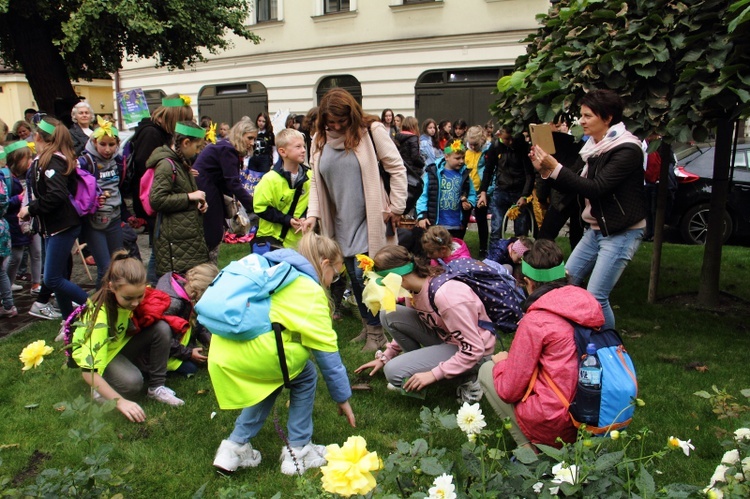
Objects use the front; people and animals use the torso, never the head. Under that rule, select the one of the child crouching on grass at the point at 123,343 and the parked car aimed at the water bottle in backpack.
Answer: the child crouching on grass

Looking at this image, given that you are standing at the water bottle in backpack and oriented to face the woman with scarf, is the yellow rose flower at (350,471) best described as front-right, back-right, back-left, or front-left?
back-left

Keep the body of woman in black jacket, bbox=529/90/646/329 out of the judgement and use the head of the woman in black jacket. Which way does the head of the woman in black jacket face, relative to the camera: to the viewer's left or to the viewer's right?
to the viewer's left

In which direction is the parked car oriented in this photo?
to the viewer's right

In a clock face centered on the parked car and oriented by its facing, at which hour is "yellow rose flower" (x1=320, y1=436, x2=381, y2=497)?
The yellow rose flower is roughly at 3 o'clock from the parked car.

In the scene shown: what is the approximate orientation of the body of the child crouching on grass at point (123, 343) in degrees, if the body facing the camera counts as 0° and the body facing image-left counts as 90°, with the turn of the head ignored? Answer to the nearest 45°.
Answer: approximately 315°

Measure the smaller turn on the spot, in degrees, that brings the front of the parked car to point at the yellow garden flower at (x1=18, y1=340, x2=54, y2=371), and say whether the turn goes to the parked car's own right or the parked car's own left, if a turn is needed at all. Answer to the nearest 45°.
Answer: approximately 90° to the parked car's own right
